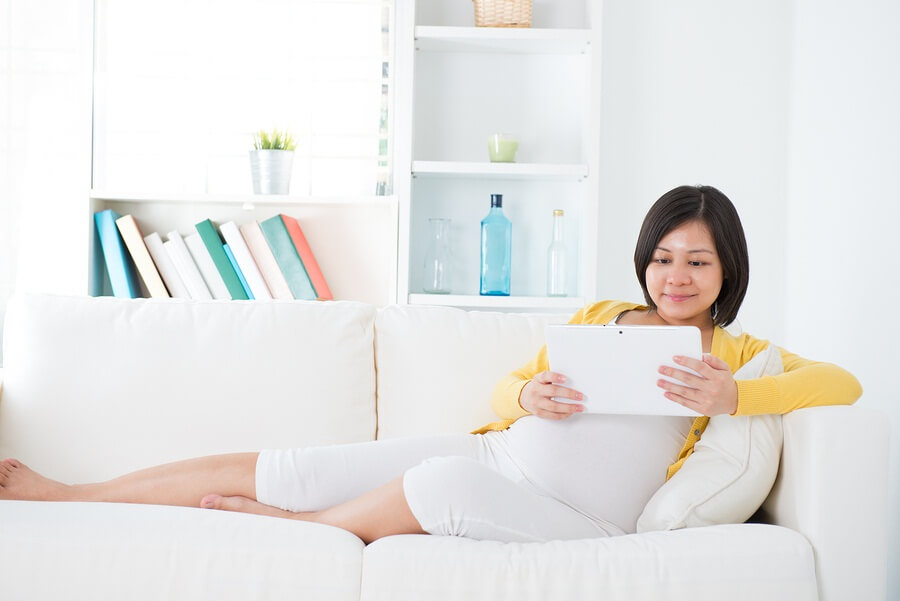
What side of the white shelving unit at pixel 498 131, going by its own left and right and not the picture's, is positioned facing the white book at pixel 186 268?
right

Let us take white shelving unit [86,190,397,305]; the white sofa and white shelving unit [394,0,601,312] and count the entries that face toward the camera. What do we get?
3

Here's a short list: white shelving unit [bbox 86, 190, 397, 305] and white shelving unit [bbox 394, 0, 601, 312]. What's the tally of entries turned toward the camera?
2

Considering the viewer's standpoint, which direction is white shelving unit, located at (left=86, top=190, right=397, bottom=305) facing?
facing the viewer

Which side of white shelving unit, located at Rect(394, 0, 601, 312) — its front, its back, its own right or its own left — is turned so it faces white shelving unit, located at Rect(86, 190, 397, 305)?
right

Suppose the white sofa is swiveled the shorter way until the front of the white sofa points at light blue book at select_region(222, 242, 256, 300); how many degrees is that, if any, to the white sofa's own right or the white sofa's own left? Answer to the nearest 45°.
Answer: approximately 180°

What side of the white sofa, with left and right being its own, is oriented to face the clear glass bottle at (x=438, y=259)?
back

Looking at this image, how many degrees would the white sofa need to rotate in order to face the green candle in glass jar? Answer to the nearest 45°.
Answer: approximately 180°

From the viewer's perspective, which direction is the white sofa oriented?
toward the camera

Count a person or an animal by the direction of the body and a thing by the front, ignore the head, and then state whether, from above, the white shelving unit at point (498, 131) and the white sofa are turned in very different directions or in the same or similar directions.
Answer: same or similar directions

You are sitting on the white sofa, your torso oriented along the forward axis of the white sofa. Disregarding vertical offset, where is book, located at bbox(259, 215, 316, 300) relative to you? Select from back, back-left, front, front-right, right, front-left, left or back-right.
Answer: back
